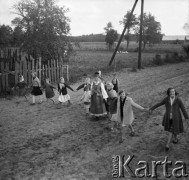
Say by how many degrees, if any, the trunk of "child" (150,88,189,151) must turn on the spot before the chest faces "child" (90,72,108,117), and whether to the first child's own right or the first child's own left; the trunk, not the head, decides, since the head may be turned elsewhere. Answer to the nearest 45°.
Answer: approximately 135° to the first child's own right

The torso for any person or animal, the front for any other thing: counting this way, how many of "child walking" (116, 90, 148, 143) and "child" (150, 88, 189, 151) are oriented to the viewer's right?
0

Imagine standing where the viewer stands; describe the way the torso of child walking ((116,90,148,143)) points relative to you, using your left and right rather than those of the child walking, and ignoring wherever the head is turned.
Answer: facing the viewer and to the left of the viewer

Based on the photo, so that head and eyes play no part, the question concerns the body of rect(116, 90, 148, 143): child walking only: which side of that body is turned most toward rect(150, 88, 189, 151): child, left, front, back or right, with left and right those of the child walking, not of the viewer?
left

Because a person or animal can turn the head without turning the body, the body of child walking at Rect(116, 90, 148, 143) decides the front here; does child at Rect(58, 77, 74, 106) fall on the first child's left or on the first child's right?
on the first child's right

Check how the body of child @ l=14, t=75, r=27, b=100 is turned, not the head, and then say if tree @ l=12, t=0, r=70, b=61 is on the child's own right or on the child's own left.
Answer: on the child's own left

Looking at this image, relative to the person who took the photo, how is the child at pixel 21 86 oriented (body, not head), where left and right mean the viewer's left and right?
facing the viewer and to the right of the viewer

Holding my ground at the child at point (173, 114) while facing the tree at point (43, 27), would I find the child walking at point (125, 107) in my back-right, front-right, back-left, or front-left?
front-left

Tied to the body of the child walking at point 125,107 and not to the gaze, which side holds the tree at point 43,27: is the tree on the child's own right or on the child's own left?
on the child's own right

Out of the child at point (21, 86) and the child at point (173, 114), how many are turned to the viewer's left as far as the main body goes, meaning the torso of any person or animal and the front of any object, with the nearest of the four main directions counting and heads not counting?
0

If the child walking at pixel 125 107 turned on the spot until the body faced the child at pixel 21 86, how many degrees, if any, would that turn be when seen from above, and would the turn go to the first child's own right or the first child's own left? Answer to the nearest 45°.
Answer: approximately 90° to the first child's own right

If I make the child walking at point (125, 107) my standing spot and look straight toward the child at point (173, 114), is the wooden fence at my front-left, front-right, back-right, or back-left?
back-left

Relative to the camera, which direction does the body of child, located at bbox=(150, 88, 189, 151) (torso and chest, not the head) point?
toward the camera

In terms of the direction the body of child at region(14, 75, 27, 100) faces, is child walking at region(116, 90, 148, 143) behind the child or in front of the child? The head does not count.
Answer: in front
